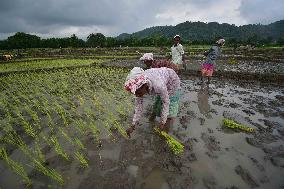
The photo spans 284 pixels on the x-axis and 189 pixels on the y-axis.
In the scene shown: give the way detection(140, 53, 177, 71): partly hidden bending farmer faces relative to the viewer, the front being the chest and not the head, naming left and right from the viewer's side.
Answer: facing to the left of the viewer

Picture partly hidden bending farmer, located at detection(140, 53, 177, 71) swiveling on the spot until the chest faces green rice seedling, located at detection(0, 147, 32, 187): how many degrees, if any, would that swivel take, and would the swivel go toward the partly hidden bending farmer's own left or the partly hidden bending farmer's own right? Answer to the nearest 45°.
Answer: approximately 45° to the partly hidden bending farmer's own left

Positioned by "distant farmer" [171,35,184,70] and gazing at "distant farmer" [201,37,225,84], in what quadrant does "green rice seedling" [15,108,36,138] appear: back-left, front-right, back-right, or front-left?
front-right

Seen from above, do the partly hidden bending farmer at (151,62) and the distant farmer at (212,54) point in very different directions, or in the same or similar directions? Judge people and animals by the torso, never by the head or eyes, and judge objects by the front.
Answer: very different directions

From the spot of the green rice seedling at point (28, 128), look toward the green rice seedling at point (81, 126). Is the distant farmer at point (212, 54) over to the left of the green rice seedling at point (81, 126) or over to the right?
left
